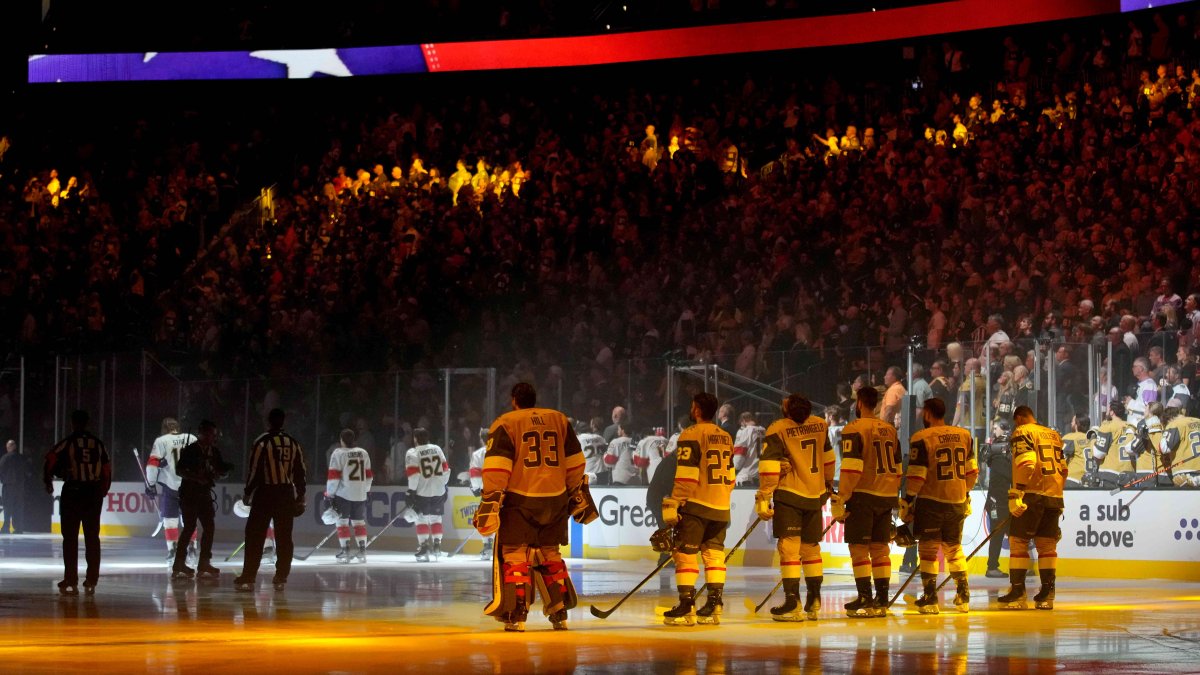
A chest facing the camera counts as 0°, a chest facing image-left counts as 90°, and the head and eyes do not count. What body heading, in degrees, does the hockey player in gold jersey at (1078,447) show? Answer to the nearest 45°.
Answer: approximately 135°

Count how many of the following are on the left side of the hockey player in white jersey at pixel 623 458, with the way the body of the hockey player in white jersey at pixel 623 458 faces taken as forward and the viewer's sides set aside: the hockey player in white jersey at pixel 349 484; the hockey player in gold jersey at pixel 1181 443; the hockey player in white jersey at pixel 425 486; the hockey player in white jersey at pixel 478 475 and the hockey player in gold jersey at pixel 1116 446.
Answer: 3

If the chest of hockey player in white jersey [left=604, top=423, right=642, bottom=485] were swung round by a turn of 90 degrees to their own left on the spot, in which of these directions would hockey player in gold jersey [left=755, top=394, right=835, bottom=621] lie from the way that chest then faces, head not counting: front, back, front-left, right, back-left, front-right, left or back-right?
left

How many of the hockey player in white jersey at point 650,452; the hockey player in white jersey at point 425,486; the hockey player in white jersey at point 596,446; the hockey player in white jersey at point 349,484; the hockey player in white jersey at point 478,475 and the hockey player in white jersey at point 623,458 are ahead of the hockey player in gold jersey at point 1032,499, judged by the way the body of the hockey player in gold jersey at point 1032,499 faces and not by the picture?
6

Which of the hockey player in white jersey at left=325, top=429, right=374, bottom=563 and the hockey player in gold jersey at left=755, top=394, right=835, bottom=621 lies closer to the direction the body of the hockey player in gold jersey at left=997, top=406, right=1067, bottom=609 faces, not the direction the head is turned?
the hockey player in white jersey

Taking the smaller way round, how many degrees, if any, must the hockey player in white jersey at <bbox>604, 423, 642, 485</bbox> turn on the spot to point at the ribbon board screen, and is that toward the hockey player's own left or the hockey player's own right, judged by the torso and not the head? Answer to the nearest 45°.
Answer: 0° — they already face it

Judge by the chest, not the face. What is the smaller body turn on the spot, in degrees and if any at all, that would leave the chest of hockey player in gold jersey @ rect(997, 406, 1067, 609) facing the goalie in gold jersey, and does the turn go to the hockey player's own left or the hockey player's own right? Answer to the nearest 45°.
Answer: approximately 90° to the hockey player's own left

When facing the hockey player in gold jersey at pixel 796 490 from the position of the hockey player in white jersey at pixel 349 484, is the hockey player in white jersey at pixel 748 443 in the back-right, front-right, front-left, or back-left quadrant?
front-left

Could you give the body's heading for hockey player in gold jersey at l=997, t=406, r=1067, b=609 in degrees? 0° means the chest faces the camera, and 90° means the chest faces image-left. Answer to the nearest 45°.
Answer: approximately 135°

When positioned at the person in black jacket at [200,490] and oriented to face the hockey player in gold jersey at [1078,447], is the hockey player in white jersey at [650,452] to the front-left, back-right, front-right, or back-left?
front-left

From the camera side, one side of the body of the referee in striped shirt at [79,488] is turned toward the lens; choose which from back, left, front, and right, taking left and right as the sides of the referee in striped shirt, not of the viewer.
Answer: back

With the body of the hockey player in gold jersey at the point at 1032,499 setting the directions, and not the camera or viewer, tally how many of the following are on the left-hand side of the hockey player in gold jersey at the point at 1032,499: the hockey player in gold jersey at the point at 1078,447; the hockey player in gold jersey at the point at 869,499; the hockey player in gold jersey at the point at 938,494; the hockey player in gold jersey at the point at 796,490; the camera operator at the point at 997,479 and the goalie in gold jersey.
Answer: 4

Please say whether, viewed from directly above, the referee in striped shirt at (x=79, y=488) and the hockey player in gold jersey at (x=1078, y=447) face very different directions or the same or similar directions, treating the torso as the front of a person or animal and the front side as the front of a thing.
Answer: same or similar directions

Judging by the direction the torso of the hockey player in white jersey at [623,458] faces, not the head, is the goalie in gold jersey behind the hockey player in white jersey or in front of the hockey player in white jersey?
behind

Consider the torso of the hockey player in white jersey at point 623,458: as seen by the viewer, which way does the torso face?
away from the camera
